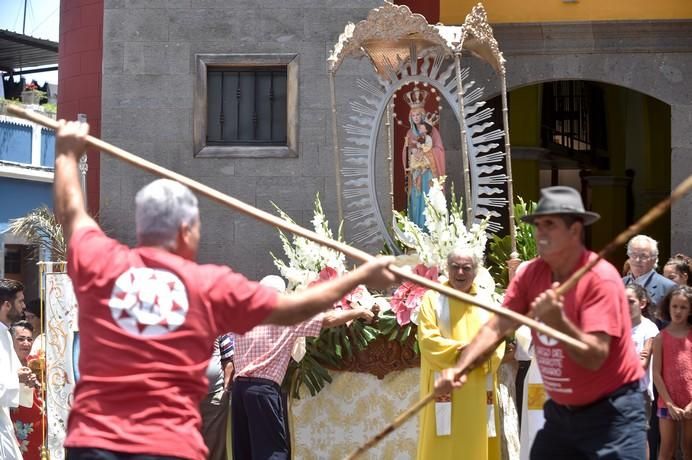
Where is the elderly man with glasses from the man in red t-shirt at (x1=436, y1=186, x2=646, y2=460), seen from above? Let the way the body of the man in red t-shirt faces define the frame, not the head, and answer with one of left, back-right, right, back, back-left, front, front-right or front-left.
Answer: back-right

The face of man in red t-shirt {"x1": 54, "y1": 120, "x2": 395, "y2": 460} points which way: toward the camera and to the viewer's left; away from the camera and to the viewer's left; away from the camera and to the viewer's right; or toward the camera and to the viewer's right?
away from the camera and to the viewer's right

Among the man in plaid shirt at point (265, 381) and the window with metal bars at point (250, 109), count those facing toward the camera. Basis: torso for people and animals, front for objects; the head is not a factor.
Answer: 1

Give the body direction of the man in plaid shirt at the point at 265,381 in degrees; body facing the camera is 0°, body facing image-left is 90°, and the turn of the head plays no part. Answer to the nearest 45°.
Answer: approximately 225°

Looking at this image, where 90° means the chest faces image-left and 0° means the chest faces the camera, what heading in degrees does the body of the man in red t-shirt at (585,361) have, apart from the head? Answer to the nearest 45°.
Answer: approximately 45°

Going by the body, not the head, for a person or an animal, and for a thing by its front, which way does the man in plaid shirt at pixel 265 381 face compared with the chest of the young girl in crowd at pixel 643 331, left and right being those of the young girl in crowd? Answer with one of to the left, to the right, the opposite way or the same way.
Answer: the opposite way

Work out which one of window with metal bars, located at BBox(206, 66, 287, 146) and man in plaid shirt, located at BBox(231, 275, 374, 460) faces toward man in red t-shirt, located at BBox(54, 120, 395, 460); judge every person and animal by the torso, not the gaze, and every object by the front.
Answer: the window with metal bars
